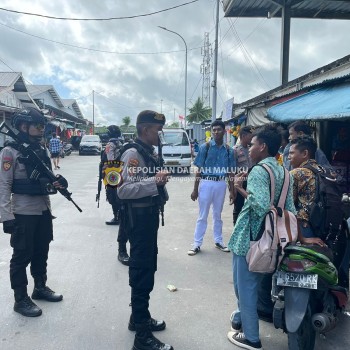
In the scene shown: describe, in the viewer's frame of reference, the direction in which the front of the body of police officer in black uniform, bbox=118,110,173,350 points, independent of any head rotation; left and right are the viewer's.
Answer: facing to the right of the viewer

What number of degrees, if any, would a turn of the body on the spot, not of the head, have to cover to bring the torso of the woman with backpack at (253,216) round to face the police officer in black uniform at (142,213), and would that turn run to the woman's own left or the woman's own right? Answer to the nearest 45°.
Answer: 0° — they already face them

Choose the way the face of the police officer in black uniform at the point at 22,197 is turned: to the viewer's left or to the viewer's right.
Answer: to the viewer's right

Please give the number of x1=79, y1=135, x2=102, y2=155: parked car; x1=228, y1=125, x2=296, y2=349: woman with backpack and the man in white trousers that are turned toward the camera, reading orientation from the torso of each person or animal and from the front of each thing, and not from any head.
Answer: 2

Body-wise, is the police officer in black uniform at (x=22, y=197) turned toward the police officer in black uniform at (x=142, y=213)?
yes

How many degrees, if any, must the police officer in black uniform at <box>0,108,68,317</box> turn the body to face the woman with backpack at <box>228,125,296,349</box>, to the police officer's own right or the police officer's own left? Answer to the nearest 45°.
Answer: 0° — they already face them

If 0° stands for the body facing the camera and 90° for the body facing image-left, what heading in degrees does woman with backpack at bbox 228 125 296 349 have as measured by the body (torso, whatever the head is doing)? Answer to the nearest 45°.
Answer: approximately 90°

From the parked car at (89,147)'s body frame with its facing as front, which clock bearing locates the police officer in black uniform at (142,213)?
The police officer in black uniform is roughly at 12 o'clock from the parked car.

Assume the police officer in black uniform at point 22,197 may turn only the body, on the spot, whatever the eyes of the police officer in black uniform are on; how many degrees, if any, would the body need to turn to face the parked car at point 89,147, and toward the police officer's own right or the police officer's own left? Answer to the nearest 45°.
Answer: approximately 135° to the police officer's own left
